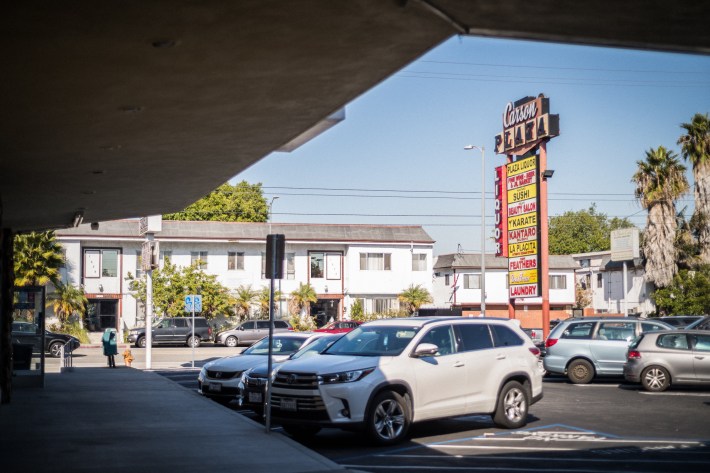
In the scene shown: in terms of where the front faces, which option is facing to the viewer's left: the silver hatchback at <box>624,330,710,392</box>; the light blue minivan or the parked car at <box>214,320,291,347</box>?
the parked car

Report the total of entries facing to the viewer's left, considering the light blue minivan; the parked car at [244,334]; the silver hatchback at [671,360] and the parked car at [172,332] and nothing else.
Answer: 2

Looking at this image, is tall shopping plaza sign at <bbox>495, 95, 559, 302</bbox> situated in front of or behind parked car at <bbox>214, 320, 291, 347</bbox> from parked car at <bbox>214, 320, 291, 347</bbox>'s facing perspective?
behind

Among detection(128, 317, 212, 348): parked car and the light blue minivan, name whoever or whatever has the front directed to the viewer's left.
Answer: the parked car

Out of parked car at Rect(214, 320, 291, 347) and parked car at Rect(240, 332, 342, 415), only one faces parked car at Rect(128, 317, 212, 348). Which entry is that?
parked car at Rect(214, 320, 291, 347)

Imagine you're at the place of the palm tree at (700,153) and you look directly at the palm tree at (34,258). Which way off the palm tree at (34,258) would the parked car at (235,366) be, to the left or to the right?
left

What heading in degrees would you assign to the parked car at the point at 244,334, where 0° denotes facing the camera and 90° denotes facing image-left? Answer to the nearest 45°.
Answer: approximately 90°

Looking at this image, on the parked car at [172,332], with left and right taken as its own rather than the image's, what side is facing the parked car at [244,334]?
back

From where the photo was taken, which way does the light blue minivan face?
to the viewer's right

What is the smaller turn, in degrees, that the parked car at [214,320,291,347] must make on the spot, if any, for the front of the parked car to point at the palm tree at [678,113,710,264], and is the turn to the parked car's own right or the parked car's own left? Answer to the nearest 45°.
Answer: approximately 180°

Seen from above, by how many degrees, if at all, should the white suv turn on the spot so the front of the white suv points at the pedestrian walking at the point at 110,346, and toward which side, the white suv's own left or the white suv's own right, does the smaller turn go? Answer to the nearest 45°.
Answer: approximately 90° to the white suv's own right

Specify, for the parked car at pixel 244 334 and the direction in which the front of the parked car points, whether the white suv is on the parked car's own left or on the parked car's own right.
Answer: on the parked car's own left

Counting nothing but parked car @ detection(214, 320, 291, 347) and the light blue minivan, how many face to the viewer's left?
1

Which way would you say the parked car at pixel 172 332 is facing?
to the viewer's left

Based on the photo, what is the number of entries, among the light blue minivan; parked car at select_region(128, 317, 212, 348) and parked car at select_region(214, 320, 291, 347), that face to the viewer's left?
2

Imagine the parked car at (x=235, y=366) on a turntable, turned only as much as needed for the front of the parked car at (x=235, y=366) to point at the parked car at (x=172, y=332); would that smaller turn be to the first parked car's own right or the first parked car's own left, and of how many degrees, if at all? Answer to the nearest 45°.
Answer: approximately 135° to the first parked car's own right

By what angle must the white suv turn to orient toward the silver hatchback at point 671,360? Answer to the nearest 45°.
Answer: approximately 180°

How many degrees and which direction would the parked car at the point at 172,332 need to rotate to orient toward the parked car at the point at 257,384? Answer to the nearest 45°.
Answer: approximately 90° to its left
